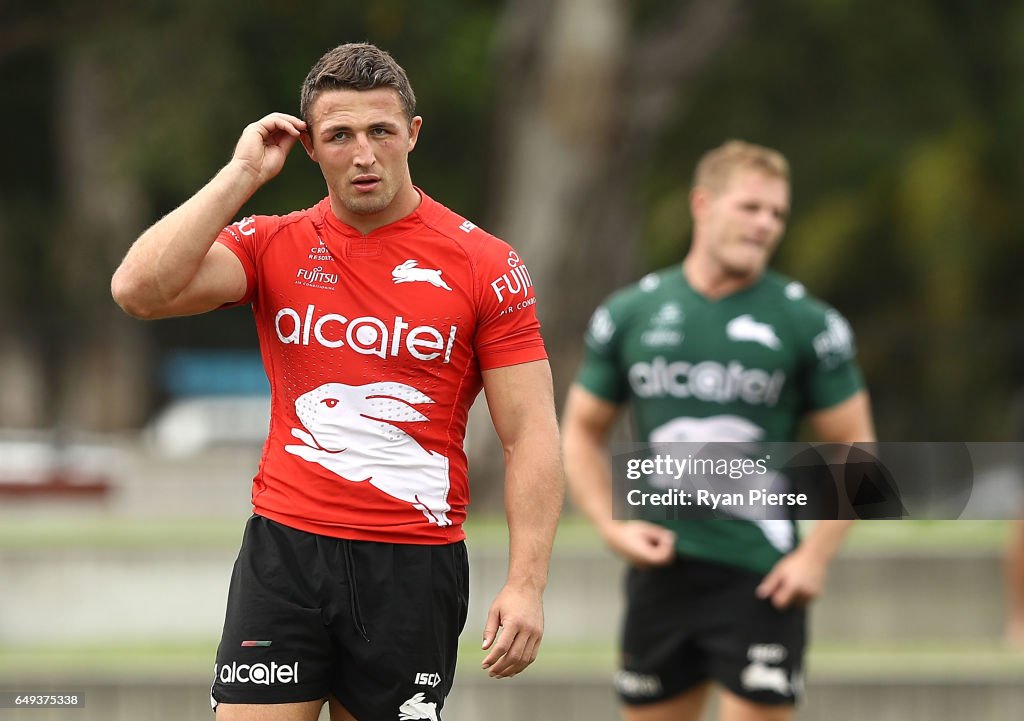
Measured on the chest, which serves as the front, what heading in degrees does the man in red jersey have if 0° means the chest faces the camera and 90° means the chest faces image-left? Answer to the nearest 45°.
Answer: approximately 0°
